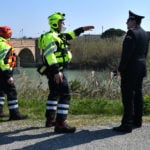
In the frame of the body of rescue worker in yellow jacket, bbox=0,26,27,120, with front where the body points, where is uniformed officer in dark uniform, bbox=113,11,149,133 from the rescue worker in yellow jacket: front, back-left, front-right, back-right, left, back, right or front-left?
front-right

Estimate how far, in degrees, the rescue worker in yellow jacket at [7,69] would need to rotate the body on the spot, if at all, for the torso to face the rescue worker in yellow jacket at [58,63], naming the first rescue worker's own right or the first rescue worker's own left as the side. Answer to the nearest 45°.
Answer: approximately 45° to the first rescue worker's own right

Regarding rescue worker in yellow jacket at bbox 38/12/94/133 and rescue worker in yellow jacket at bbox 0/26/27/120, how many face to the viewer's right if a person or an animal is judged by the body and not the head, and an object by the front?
2

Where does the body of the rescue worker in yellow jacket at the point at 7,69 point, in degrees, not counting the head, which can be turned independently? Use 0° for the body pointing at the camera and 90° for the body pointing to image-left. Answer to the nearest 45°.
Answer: approximately 270°

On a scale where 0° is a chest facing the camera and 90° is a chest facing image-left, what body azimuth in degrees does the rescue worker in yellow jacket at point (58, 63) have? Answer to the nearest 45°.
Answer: approximately 270°

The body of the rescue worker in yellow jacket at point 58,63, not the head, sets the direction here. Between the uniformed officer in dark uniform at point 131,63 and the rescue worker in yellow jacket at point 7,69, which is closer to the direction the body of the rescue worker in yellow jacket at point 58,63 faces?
the uniformed officer in dark uniform

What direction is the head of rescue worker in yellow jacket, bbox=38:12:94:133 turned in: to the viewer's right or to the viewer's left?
to the viewer's right

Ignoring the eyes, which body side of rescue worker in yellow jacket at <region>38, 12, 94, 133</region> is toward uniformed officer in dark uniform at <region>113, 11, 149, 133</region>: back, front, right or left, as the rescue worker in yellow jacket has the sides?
front
